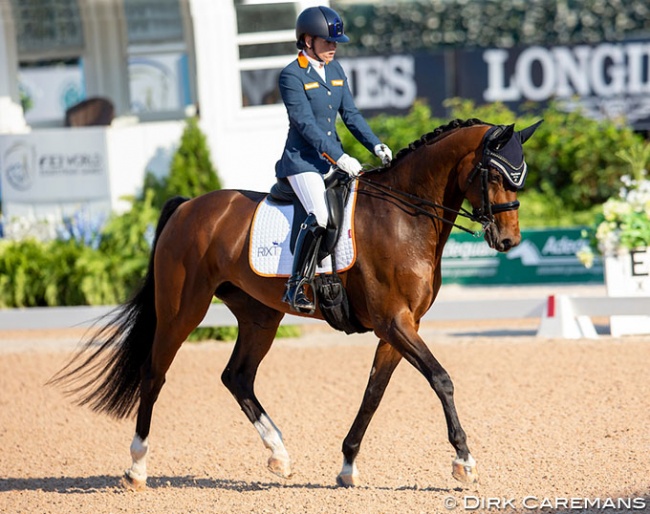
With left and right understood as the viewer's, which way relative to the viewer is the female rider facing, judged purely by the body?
facing the viewer and to the right of the viewer

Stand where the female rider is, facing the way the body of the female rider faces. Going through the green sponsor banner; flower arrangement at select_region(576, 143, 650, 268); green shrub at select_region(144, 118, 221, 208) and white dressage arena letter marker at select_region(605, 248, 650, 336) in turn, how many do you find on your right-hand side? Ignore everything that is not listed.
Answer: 0

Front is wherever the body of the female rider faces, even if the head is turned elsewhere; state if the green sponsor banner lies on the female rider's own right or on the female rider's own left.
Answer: on the female rider's own left

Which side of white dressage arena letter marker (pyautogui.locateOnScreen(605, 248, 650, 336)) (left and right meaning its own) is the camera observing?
front

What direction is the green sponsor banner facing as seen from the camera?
toward the camera

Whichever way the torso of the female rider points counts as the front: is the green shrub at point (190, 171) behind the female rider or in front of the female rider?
behind

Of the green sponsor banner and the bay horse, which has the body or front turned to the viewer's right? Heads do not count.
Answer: the bay horse

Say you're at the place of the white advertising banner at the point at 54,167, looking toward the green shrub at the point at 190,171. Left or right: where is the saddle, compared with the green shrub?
right

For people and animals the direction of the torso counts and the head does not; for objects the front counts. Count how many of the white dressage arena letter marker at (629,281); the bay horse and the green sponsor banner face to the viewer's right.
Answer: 1

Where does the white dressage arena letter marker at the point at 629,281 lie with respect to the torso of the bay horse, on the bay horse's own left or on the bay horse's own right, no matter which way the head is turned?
on the bay horse's own left

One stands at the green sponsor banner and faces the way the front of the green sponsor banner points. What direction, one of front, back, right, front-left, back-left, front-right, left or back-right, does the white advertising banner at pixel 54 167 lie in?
right

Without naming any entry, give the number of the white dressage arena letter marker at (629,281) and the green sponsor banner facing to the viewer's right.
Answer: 0

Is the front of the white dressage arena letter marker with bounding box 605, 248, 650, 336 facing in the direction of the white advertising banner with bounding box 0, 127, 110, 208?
no

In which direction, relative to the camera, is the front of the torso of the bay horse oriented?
to the viewer's right

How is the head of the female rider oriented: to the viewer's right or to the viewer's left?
to the viewer's right

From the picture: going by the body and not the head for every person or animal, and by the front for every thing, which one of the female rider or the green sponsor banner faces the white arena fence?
the green sponsor banner

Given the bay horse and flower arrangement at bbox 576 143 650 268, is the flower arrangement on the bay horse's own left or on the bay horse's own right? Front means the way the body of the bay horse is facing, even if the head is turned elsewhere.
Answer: on the bay horse's own left

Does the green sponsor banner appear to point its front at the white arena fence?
yes

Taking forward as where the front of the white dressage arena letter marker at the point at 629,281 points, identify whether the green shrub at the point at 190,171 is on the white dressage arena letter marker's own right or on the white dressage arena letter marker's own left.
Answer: on the white dressage arena letter marker's own right
